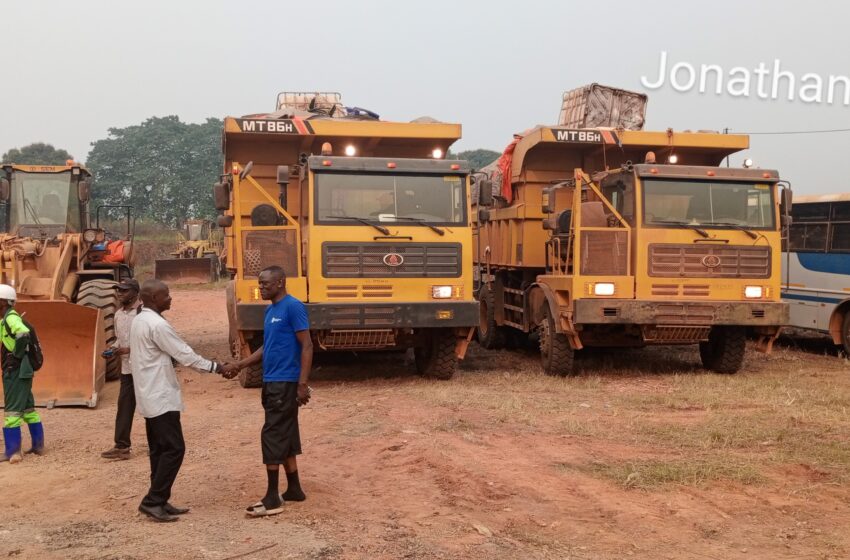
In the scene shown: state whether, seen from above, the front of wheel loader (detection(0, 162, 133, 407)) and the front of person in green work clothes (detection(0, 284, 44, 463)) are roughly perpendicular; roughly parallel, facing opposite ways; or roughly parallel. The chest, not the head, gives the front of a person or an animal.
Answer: roughly perpendicular

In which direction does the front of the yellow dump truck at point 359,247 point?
toward the camera

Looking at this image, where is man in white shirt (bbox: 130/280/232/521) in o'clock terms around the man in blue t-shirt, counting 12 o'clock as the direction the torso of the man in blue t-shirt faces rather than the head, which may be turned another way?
The man in white shirt is roughly at 2 o'clock from the man in blue t-shirt.

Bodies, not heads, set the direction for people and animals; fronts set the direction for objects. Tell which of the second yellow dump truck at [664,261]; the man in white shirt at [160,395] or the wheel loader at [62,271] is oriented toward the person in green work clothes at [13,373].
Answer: the wheel loader

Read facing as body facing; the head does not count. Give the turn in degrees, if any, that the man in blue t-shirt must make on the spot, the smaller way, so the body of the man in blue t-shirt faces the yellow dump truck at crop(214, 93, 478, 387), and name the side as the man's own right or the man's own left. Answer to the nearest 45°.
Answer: approximately 135° to the man's own right

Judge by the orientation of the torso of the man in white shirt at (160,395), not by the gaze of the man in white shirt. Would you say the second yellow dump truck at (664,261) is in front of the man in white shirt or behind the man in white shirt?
in front

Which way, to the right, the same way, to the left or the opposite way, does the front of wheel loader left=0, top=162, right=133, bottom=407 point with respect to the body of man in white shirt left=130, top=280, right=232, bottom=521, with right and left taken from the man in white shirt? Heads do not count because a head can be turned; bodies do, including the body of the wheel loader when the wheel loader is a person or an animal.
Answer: to the right

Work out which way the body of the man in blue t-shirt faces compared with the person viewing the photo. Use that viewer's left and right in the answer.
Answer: facing the viewer and to the left of the viewer

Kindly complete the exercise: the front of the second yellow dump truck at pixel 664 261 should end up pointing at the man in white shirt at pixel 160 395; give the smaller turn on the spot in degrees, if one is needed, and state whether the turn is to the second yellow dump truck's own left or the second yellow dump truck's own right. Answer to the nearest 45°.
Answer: approximately 90° to the second yellow dump truck's own right

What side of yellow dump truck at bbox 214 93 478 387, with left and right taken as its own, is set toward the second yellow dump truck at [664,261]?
left

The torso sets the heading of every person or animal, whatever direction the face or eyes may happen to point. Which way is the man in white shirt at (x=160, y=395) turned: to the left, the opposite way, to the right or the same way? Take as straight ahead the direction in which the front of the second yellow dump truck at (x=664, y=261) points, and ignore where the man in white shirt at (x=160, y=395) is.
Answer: to the left

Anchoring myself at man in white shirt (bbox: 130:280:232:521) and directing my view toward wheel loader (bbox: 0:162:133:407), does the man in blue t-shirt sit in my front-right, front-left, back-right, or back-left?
back-right

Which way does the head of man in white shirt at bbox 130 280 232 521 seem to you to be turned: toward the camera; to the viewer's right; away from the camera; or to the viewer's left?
to the viewer's right

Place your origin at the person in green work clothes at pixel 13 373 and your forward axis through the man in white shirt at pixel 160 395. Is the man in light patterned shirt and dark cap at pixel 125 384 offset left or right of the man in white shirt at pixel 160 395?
left
